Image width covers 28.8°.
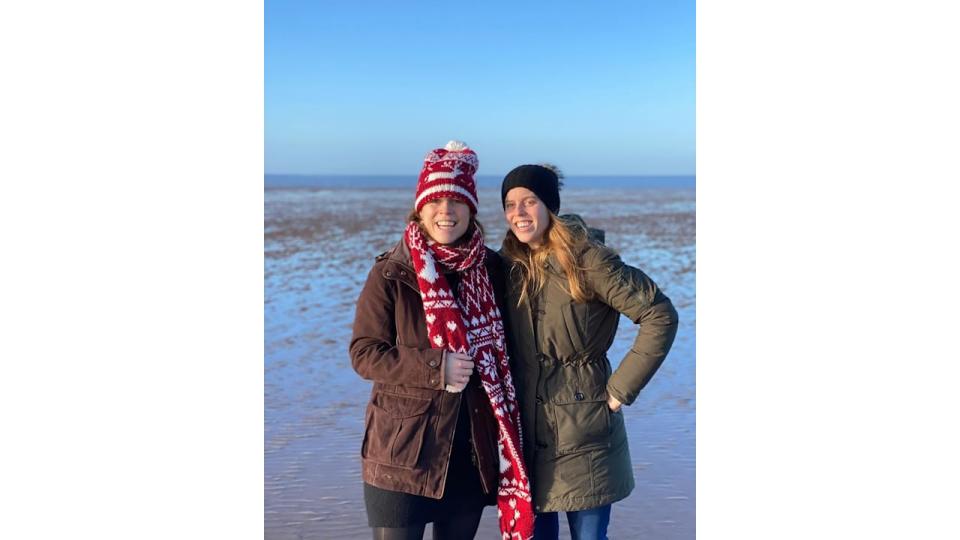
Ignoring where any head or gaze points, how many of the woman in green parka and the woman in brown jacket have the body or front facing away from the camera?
0

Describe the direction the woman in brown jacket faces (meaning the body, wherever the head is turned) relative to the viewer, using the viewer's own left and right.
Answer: facing the viewer and to the right of the viewer

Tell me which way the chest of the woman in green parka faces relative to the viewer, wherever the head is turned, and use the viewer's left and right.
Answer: facing the viewer and to the left of the viewer

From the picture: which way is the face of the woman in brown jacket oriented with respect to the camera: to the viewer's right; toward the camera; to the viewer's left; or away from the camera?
toward the camera
